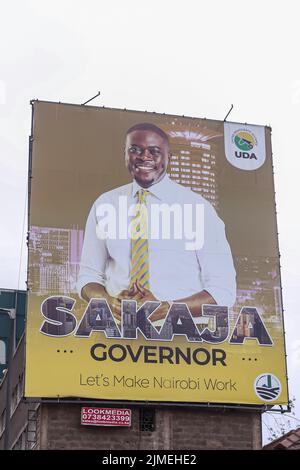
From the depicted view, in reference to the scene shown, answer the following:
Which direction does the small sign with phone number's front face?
toward the camera

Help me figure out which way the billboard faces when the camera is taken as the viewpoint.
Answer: facing the viewer

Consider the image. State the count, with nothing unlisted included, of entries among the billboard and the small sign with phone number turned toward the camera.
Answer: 2

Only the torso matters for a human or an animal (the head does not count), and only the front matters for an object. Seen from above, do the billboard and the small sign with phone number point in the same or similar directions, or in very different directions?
same or similar directions
